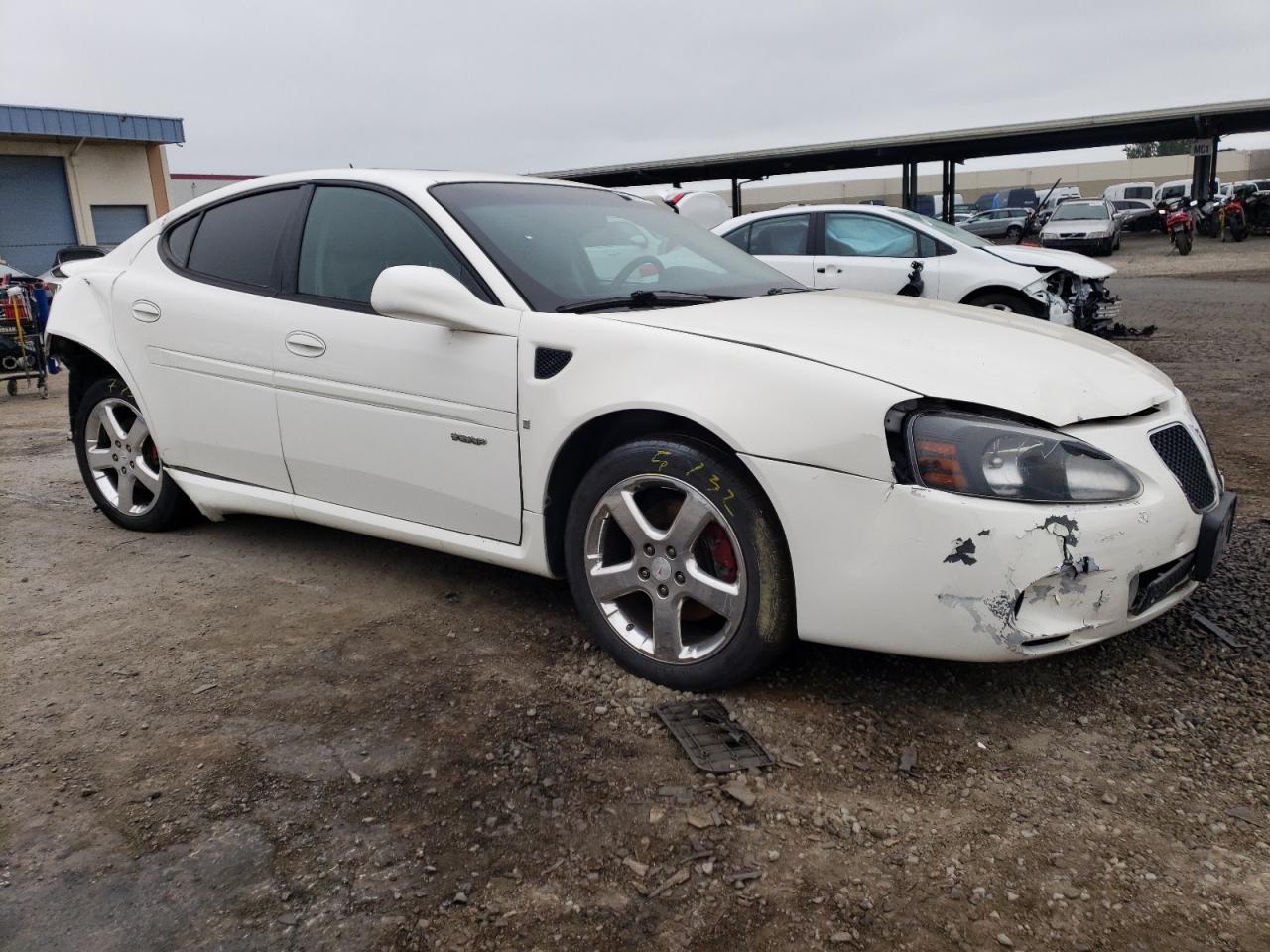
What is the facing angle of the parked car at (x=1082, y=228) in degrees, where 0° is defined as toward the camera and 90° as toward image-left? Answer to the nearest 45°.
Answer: approximately 0°

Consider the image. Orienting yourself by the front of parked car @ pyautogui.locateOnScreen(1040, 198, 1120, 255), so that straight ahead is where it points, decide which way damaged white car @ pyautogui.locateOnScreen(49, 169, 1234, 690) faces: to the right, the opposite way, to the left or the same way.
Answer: to the left

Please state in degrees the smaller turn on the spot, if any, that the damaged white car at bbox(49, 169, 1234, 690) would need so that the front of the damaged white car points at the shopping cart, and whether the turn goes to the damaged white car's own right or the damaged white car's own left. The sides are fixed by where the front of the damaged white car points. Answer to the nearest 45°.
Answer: approximately 180°

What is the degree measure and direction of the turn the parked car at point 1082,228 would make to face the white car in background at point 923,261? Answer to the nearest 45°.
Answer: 0° — it already faces it

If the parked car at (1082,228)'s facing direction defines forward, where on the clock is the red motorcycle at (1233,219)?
The red motorcycle is roughly at 8 o'clock from the parked car.

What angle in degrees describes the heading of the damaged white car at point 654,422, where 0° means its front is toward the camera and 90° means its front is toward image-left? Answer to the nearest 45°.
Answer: approximately 315°

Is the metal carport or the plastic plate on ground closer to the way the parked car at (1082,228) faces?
the plastic plate on ground

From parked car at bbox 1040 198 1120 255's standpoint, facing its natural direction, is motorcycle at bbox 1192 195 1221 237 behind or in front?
behind

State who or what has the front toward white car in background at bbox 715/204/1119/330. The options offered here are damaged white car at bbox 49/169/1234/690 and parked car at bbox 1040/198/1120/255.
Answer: the parked car

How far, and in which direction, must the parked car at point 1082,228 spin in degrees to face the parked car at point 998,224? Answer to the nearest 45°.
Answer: approximately 135° to its right
